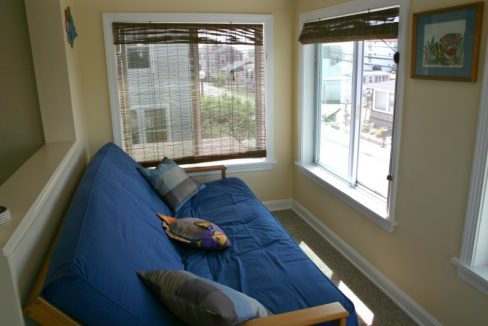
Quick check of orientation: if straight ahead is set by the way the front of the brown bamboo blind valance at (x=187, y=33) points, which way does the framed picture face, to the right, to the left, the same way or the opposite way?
to the right

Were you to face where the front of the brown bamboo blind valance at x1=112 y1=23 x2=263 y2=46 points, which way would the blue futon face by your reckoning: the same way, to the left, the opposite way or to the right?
to the left

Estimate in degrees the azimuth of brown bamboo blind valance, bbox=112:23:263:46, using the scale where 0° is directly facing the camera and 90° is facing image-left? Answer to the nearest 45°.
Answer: approximately 0°

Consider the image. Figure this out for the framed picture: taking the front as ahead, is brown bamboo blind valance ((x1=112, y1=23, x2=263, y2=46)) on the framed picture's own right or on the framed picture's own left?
on the framed picture's own right

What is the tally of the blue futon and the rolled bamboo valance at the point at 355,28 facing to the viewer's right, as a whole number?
1

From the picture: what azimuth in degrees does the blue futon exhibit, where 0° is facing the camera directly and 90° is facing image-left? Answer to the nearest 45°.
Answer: approximately 270°

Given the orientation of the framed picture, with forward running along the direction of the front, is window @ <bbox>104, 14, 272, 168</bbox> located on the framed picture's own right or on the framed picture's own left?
on the framed picture's own right

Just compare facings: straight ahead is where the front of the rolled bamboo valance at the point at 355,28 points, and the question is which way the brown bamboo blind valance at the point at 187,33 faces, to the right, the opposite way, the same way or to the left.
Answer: to the left

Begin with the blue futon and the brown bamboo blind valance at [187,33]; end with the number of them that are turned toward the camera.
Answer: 1

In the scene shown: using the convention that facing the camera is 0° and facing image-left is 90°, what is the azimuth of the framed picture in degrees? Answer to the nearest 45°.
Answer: approximately 45°

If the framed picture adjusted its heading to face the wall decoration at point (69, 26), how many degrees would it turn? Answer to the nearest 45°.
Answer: approximately 45° to its right

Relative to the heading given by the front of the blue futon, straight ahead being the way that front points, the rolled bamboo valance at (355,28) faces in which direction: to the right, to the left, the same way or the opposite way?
the opposite way

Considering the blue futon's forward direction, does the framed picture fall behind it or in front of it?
in front

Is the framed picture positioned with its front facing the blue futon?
yes
